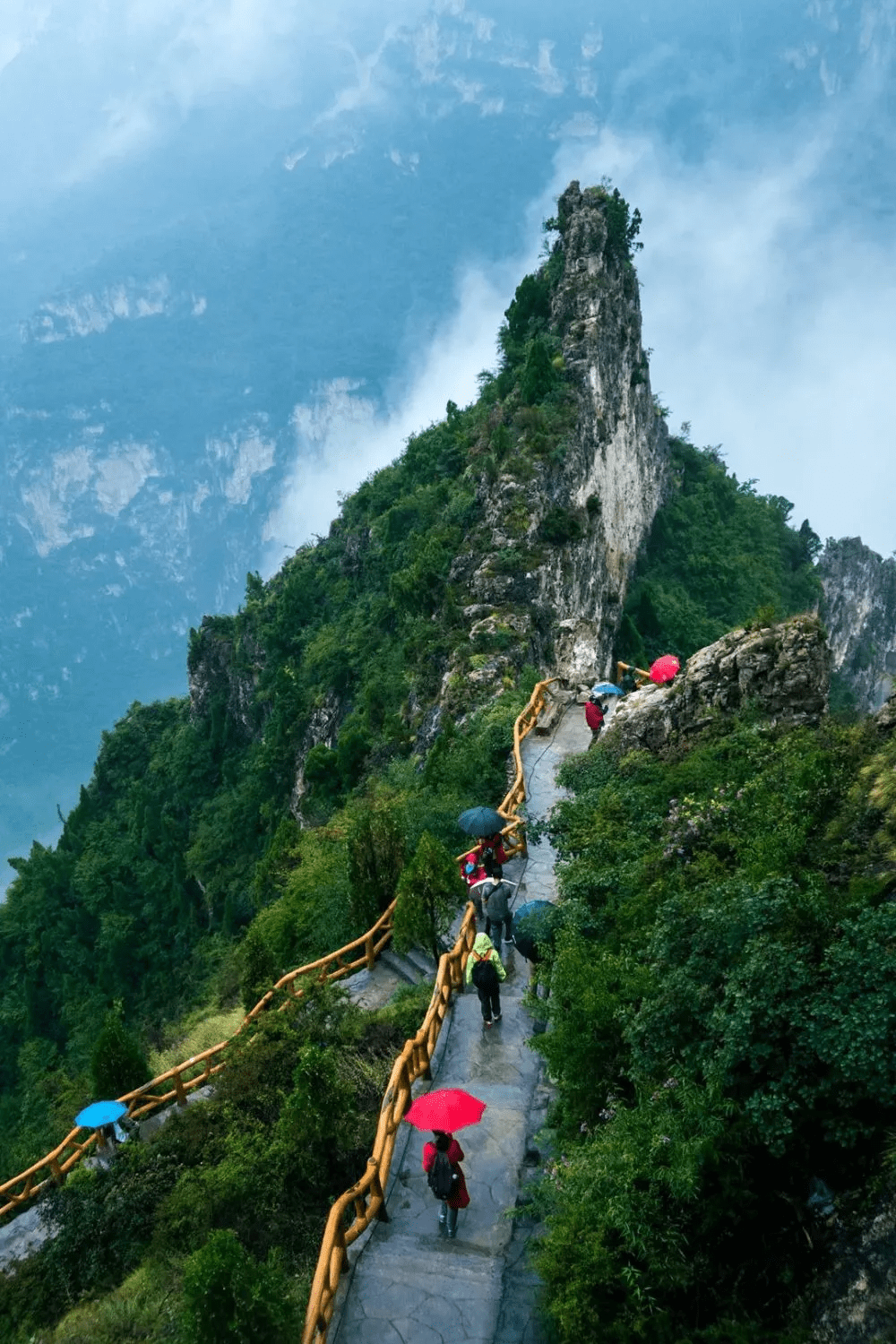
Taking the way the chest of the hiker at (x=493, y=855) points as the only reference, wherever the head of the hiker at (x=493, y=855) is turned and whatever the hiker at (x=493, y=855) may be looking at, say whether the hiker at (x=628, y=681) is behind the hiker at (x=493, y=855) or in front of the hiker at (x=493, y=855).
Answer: in front

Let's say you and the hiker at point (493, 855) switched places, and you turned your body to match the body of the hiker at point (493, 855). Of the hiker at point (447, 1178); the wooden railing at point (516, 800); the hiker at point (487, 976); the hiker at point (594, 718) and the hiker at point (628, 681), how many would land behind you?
2

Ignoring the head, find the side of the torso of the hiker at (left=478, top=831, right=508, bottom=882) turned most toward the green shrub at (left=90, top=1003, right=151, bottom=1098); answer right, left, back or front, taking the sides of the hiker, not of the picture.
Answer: left

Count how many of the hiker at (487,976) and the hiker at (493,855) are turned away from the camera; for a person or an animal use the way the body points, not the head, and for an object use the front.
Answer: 2

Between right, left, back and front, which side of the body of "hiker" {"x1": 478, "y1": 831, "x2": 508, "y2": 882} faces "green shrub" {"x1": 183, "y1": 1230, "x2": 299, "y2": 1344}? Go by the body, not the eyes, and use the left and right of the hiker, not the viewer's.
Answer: back

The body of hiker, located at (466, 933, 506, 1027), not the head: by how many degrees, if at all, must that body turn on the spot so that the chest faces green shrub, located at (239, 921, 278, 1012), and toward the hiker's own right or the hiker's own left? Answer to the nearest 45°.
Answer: approximately 45° to the hiker's own left

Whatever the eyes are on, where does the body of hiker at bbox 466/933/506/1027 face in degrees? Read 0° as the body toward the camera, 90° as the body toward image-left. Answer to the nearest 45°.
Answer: approximately 180°

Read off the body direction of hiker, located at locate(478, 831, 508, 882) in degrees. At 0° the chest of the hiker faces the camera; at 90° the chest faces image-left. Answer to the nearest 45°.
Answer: approximately 180°

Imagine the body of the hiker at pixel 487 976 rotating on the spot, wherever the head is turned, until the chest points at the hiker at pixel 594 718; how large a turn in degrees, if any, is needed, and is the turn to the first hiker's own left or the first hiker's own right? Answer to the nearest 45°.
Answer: approximately 45° to the first hiker's own right

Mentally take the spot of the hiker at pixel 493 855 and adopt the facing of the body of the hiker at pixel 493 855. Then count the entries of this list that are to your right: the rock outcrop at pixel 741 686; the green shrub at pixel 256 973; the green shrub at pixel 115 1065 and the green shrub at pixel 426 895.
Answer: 1

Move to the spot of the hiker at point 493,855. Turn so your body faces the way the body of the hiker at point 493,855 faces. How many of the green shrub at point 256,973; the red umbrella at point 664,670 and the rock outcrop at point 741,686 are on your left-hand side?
1
